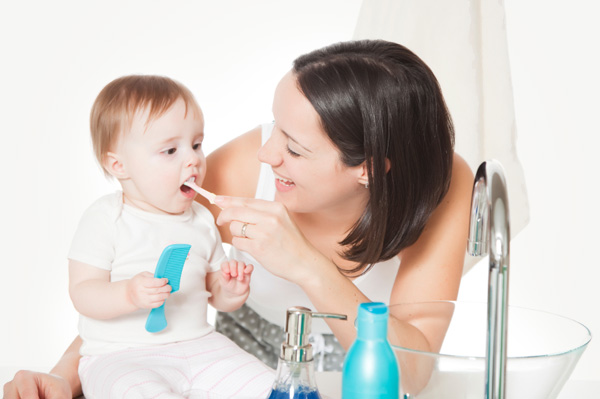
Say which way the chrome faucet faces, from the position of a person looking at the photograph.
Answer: facing away from the viewer and to the left of the viewer

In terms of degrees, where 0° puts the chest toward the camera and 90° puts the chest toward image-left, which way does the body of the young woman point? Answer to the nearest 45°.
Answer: approximately 45°

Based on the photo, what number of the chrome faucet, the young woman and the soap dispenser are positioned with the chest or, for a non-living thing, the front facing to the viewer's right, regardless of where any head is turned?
1

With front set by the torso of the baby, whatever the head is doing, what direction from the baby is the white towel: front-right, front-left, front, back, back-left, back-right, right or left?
left

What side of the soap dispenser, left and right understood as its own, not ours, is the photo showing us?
right

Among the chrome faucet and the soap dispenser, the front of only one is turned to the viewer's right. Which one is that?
the soap dispenser

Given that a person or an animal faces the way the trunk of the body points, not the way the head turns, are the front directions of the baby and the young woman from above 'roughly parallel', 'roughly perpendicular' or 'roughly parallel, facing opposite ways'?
roughly perpendicular

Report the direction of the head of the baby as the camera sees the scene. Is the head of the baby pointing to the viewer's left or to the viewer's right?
to the viewer's right

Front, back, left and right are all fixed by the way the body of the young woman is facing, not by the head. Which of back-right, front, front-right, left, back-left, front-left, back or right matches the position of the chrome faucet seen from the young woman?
front-left

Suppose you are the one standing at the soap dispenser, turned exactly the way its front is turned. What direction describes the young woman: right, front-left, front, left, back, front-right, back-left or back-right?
left
